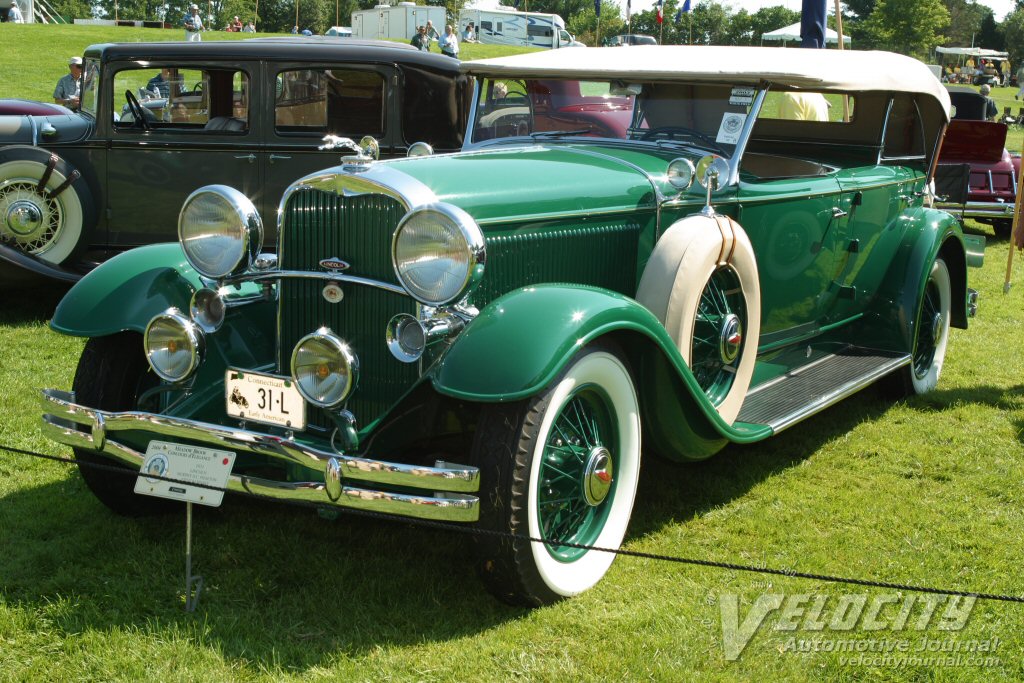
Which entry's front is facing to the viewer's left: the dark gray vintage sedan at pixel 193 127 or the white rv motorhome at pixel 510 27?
the dark gray vintage sedan

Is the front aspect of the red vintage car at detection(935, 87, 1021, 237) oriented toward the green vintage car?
no

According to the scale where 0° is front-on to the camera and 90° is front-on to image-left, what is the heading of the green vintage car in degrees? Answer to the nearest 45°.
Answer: approximately 45°

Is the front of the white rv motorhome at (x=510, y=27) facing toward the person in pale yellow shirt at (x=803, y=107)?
no

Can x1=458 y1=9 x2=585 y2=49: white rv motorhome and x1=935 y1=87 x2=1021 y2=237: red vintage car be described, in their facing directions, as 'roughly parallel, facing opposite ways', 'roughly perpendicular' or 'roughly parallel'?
roughly perpendicular

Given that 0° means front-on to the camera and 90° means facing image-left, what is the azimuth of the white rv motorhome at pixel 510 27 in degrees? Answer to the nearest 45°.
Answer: approximately 270°

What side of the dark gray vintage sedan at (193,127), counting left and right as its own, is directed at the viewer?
left

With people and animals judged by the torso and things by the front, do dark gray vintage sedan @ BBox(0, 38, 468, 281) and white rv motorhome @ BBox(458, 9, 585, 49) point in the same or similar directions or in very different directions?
very different directions

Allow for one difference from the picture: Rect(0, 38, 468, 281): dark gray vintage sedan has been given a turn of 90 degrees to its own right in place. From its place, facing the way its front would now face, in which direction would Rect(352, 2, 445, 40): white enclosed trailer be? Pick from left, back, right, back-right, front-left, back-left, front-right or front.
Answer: front

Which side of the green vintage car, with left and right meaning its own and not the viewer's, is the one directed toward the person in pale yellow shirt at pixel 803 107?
back

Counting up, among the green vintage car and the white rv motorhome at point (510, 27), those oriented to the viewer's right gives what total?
1

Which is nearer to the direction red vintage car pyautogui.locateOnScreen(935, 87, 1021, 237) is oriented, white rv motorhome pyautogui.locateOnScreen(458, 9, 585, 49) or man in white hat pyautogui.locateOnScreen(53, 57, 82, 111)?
the white rv motorhome

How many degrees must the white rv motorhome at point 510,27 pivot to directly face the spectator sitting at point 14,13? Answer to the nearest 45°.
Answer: approximately 135° to its right

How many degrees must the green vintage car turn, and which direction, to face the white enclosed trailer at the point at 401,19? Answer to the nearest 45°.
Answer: approximately 135° to its right

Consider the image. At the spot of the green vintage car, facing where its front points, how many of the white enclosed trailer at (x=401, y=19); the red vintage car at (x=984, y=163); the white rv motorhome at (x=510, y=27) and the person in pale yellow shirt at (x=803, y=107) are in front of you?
0

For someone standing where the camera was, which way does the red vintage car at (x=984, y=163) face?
facing away from the viewer
